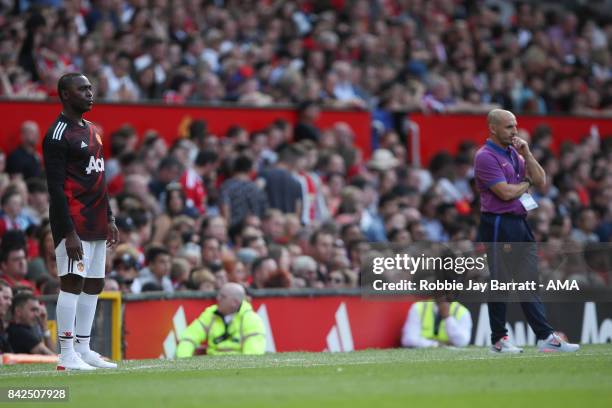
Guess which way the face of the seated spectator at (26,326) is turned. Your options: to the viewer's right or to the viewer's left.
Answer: to the viewer's right

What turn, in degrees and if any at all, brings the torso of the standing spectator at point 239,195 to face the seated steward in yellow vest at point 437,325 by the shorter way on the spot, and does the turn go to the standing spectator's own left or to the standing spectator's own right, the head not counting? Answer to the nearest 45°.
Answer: approximately 135° to the standing spectator's own right

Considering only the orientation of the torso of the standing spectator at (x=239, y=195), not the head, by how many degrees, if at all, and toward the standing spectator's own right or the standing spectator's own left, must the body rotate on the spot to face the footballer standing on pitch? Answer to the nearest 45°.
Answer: approximately 180°

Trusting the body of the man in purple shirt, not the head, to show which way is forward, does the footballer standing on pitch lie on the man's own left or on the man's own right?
on the man's own right

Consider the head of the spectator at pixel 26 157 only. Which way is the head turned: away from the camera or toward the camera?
toward the camera

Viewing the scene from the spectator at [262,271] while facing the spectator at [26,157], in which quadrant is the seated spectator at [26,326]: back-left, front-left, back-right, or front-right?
front-left

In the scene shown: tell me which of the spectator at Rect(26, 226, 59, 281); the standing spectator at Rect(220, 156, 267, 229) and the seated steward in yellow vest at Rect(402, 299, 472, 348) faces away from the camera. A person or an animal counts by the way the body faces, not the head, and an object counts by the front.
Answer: the standing spectator

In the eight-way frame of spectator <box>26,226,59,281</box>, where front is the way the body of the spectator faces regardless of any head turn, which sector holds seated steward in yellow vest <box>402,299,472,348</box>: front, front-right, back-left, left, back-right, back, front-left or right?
front-left

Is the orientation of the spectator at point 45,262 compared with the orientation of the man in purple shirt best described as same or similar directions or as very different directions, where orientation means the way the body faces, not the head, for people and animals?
same or similar directions

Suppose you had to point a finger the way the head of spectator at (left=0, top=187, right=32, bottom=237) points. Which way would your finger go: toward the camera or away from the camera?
toward the camera

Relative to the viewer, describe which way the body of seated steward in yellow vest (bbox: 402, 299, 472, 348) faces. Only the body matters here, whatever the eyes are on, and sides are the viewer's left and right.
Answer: facing the viewer

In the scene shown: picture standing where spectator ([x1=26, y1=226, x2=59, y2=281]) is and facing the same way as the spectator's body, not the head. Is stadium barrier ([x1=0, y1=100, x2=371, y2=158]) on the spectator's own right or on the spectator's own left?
on the spectator's own left

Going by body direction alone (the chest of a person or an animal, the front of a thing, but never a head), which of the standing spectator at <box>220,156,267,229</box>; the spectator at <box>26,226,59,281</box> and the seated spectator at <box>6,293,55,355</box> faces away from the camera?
the standing spectator

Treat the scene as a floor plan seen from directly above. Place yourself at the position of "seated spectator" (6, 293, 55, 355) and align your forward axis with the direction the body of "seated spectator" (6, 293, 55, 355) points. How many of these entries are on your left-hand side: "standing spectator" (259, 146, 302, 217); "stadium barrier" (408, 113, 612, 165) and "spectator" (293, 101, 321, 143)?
3
